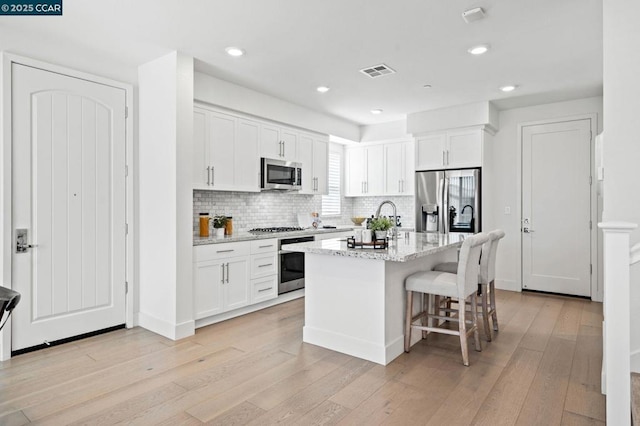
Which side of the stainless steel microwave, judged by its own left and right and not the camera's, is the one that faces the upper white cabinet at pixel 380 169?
left

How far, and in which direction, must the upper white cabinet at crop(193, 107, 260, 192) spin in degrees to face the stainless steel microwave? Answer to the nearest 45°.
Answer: approximately 90° to its left

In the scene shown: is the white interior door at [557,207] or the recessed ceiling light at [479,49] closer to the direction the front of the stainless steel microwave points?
the recessed ceiling light

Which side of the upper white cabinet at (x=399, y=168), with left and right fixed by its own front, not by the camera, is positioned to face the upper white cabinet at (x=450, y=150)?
left

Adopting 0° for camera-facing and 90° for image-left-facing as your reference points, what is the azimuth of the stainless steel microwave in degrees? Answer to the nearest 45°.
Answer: approximately 315°

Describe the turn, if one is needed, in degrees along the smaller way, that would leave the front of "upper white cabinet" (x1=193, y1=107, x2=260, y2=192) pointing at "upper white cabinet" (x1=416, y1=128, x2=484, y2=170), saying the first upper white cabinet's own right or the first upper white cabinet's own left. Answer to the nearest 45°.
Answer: approximately 45° to the first upper white cabinet's own left

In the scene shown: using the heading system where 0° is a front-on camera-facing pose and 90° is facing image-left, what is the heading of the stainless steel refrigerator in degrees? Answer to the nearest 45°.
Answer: approximately 0°

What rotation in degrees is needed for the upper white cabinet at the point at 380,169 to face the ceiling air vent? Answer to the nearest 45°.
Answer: approximately 45° to its left
